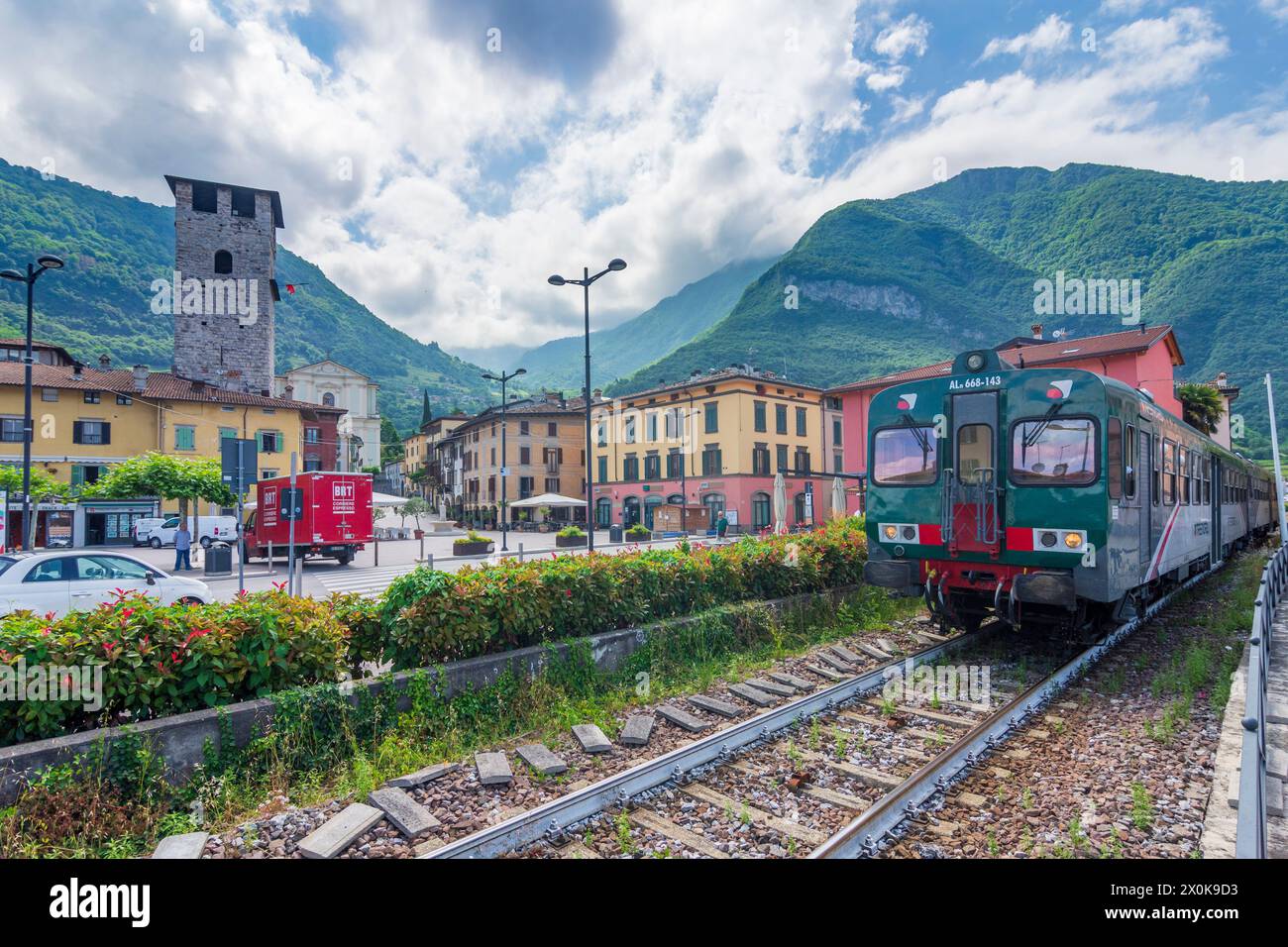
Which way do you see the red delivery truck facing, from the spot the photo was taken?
facing away from the viewer and to the left of the viewer

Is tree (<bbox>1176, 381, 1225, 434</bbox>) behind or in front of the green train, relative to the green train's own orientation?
behind

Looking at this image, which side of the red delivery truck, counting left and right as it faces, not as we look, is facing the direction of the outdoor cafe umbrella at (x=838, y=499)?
back

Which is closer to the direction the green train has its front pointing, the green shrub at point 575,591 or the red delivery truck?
the green shrub

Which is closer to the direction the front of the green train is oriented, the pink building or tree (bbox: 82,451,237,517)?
the tree

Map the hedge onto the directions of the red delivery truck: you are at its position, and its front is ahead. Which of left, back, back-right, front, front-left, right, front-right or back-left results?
back-left

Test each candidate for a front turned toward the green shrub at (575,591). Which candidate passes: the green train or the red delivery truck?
the green train

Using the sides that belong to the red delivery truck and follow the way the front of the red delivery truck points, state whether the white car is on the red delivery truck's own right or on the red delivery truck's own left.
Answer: on the red delivery truck's own left

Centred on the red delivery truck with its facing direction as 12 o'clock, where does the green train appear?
The green train is roughly at 5 o'clock from the red delivery truck.
